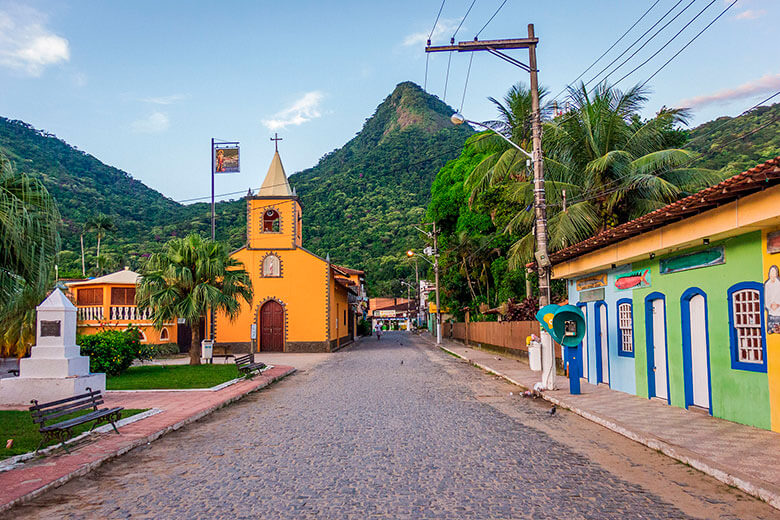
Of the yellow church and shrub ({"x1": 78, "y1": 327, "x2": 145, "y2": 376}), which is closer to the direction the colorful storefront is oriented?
the shrub

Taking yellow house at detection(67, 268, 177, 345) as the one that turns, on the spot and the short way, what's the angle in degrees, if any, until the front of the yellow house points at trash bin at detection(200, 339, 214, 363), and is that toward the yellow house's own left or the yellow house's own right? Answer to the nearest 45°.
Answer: approximately 45° to the yellow house's own left

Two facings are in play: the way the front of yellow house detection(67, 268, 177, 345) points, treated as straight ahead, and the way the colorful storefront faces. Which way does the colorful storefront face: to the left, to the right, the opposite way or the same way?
to the right

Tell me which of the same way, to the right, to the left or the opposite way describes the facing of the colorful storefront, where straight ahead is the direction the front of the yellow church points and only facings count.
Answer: to the right

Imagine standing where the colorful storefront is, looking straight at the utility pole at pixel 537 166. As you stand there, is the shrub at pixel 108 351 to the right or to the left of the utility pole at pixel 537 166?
left

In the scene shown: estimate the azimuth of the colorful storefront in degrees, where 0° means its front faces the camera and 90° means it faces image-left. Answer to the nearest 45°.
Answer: approximately 45°

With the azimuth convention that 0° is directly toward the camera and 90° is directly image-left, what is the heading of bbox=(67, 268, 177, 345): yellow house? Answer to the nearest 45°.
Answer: approximately 0°

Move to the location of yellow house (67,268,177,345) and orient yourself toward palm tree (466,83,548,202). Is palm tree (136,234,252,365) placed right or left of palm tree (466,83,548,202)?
right

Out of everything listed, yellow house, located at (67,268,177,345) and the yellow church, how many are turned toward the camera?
2

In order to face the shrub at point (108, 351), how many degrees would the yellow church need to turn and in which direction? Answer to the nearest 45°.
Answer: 0° — it already faces it

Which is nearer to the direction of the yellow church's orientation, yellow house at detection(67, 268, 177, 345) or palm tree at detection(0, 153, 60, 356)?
the palm tree

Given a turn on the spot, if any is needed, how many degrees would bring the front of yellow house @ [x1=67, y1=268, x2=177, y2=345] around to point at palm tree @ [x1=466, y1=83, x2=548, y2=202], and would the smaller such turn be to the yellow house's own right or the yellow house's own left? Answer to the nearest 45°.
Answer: approximately 45° to the yellow house's own left
